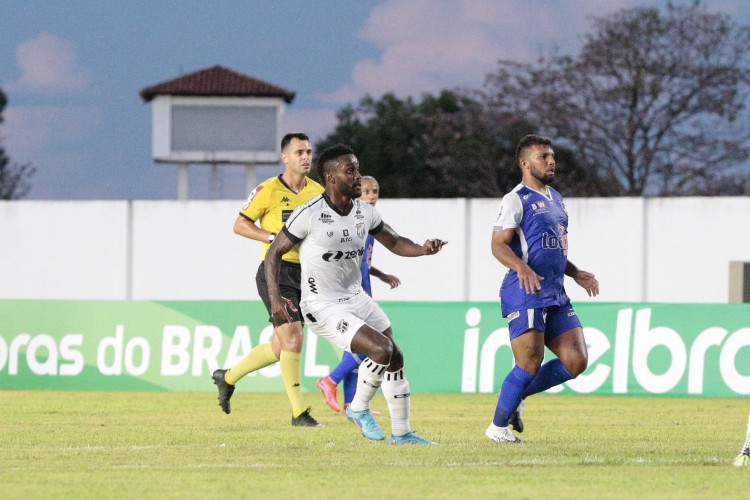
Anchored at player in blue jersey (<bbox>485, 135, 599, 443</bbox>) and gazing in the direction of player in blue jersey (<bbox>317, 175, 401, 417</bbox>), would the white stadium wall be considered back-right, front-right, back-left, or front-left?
front-right

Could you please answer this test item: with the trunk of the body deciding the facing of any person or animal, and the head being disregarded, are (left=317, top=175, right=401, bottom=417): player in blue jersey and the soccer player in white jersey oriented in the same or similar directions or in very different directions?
same or similar directions

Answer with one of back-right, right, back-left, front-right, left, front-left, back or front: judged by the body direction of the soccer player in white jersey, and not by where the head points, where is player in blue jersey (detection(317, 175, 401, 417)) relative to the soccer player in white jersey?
back-left

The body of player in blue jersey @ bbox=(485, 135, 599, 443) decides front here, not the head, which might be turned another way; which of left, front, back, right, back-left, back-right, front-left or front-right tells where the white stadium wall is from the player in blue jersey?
back-left

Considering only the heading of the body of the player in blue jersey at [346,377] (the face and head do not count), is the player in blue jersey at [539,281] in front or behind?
in front

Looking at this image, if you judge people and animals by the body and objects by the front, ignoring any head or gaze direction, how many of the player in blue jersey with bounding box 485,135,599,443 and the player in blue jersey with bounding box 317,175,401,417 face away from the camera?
0

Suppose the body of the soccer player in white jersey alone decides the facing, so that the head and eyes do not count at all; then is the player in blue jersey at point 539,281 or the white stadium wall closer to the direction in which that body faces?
the player in blue jersey

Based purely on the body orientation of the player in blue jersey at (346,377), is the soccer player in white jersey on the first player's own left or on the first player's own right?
on the first player's own right

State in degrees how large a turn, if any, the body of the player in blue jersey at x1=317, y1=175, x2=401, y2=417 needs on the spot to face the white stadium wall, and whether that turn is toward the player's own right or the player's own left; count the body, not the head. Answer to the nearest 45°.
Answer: approximately 135° to the player's own left

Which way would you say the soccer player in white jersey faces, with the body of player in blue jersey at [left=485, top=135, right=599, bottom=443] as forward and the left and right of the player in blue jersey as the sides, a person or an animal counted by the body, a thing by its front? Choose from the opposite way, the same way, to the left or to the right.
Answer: the same way

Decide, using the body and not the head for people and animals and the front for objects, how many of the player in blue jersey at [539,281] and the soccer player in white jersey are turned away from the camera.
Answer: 0

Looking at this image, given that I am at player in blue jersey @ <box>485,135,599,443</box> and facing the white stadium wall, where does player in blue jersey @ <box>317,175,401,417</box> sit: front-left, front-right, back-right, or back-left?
front-left

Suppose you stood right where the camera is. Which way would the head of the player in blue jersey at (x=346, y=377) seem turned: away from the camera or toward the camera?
toward the camera

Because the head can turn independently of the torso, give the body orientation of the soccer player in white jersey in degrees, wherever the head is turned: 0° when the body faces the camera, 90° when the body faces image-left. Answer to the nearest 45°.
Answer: approximately 315°

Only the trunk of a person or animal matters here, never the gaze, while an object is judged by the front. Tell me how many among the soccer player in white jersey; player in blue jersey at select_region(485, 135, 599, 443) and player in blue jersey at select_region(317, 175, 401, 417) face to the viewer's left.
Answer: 0

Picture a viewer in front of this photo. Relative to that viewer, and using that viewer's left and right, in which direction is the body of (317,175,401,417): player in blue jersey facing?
facing the viewer and to the right of the viewer
